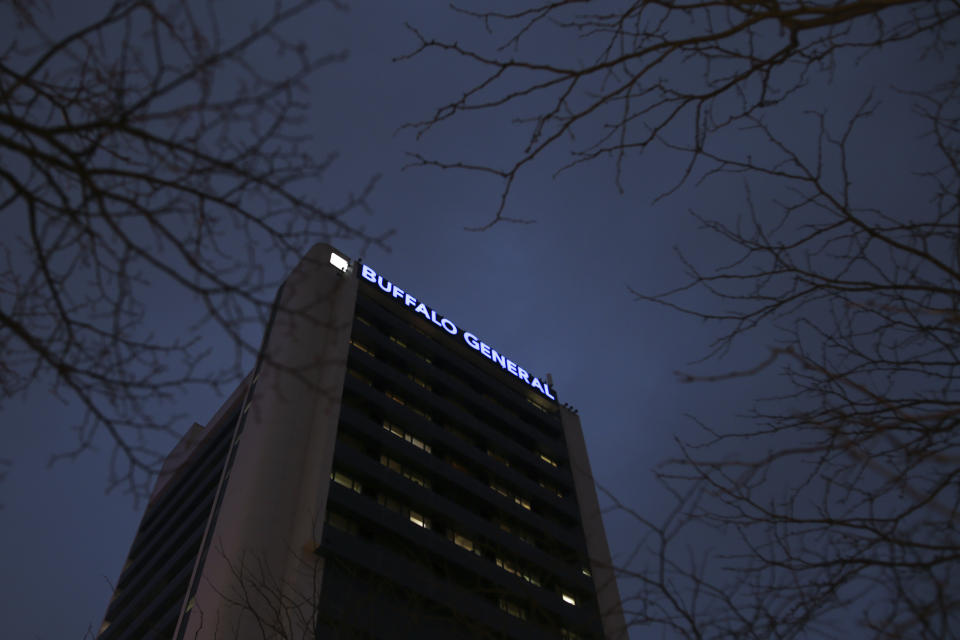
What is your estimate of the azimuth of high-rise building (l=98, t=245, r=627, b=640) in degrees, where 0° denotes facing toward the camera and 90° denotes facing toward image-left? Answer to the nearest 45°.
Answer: approximately 315°
